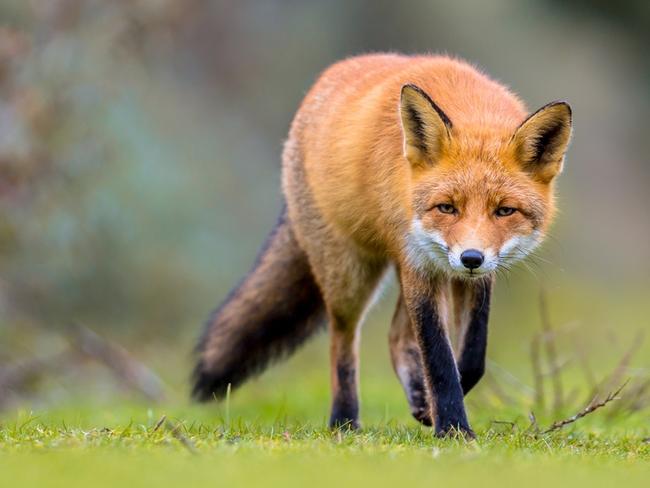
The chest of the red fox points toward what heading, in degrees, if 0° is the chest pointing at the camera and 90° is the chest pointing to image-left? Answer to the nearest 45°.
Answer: approximately 315°
